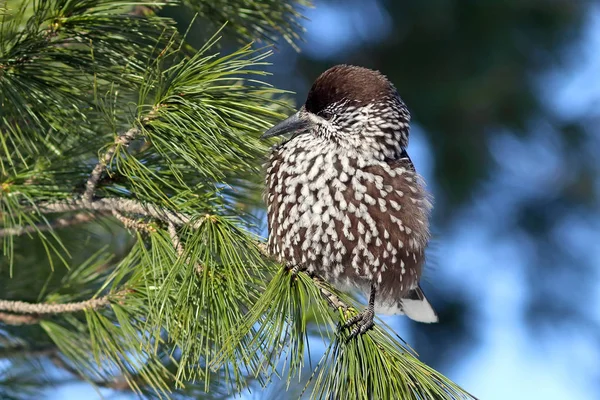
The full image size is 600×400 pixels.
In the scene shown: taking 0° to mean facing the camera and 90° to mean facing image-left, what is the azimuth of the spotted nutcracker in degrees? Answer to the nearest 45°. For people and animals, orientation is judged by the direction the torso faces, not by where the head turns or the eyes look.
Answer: approximately 45°
